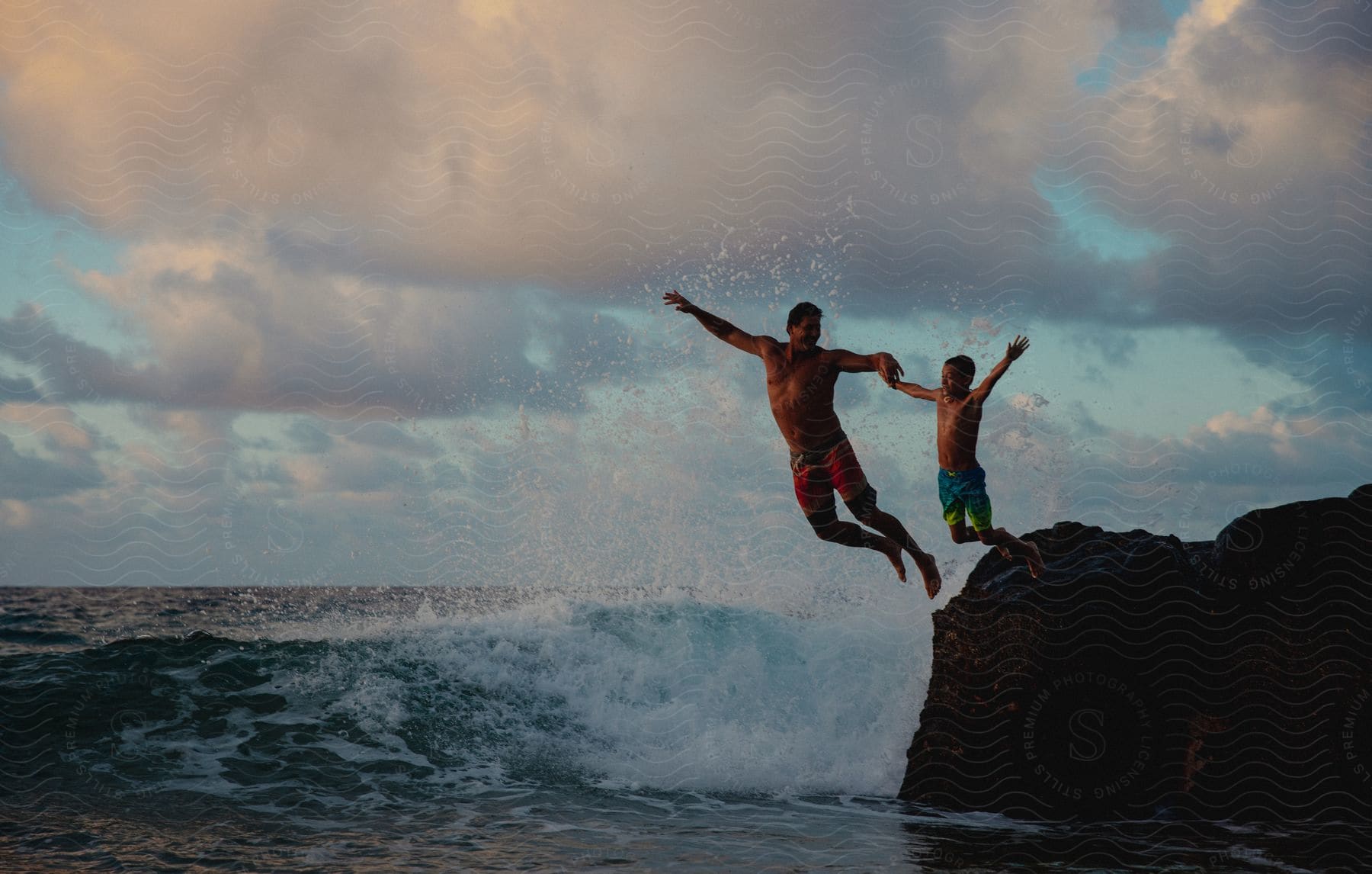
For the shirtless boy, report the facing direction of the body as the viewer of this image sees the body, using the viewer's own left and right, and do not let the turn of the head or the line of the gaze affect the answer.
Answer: facing the viewer and to the left of the viewer

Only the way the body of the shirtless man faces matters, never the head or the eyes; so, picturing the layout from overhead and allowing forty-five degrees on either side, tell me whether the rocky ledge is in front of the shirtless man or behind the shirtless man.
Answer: behind

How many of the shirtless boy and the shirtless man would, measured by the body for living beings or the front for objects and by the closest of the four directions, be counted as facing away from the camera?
0

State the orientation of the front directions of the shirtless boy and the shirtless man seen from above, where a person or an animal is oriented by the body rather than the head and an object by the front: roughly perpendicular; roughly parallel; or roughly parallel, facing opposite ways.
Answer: roughly parallel

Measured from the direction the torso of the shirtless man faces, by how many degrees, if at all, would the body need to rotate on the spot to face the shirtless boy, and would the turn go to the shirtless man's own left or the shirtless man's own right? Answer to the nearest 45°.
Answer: approximately 90° to the shirtless man's own left

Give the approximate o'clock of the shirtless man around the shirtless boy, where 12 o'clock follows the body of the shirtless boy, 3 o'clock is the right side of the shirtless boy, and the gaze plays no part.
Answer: The shirtless man is roughly at 2 o'clock from the shirtless boy.
